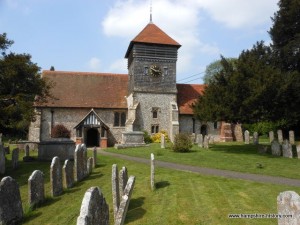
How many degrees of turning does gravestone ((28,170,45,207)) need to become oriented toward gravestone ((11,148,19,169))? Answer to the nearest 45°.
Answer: approximately 135° to its left

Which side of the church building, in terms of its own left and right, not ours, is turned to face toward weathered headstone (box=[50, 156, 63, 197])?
front

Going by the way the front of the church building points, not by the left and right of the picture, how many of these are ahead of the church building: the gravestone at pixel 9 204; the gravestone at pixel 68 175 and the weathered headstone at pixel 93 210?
3

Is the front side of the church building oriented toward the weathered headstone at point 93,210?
yes

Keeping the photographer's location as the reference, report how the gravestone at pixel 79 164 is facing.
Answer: facing the viewer and to the right of the viewer

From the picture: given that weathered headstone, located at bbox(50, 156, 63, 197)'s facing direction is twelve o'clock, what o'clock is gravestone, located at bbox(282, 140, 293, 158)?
The gravestone is roughly at 10 o'clock from the weathered headstone.

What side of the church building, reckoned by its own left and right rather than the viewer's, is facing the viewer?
front

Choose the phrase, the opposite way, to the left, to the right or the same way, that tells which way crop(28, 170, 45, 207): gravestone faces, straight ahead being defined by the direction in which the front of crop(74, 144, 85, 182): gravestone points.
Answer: the same way

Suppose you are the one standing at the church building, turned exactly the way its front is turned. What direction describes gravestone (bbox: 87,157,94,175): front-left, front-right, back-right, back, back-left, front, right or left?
front

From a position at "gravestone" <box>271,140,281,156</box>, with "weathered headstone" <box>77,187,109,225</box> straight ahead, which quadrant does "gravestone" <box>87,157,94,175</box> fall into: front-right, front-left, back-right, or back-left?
front-right

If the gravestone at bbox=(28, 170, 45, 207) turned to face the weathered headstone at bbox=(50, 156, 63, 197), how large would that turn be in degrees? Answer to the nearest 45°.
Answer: approximately 90° to its left

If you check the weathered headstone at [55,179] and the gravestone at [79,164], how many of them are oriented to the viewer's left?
0

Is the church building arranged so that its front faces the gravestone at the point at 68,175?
yes

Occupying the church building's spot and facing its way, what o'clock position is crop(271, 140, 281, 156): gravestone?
The gravestone is roughly at 11 o'clock from the church building.

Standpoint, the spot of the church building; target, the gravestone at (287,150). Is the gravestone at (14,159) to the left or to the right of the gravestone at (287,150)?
right

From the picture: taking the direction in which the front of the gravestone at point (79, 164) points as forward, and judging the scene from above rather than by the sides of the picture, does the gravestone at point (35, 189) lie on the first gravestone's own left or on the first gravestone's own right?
on the first gravestone's own right

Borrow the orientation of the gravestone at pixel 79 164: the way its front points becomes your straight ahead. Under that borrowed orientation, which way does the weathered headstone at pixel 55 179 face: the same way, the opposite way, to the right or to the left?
the same way
